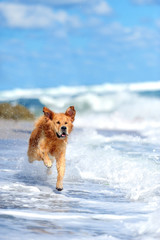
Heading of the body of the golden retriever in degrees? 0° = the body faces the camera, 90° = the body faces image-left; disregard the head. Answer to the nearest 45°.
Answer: approximately 315°
